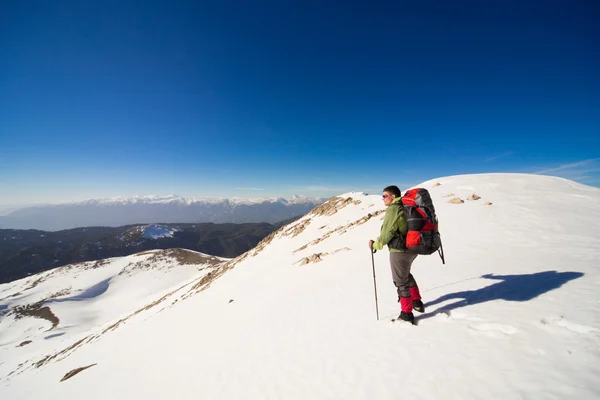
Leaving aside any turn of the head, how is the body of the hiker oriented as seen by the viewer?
to the viewer's left

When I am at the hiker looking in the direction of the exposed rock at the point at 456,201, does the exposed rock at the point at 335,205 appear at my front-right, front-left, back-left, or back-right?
front-left

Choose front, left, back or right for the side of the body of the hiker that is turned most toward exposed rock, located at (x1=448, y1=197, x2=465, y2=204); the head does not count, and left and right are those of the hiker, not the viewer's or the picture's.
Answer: right
